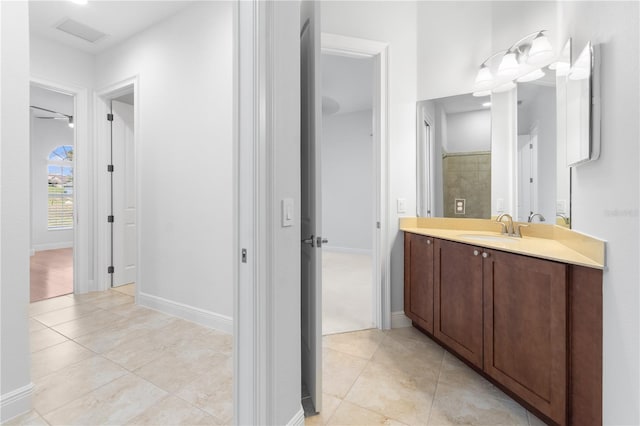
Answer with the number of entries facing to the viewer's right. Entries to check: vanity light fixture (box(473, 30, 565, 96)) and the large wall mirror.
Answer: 0

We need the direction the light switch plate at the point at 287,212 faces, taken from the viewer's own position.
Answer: facing the viewer and to the right of the viewer

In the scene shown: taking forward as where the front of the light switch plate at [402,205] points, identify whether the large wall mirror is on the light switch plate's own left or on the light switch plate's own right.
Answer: on the light switch plate's own left

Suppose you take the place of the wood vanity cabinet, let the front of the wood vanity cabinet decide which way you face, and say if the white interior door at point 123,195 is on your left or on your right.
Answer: on your right

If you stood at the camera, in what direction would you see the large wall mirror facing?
facing the viewer and to the left of the viewer

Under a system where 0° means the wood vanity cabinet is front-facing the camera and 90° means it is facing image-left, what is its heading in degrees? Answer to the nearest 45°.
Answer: approximately 45°

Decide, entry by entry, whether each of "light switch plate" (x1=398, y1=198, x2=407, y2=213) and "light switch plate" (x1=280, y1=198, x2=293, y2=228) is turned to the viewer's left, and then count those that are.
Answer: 0

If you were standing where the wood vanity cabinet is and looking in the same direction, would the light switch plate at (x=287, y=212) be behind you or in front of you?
in front

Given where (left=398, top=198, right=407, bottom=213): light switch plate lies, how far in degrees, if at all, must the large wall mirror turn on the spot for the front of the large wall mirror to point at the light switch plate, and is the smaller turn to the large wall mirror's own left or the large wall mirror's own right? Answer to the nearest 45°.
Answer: approximately 45° to the large wall mirror's own right

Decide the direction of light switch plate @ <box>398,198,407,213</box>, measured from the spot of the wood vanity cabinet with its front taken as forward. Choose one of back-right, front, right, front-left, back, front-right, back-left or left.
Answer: right
